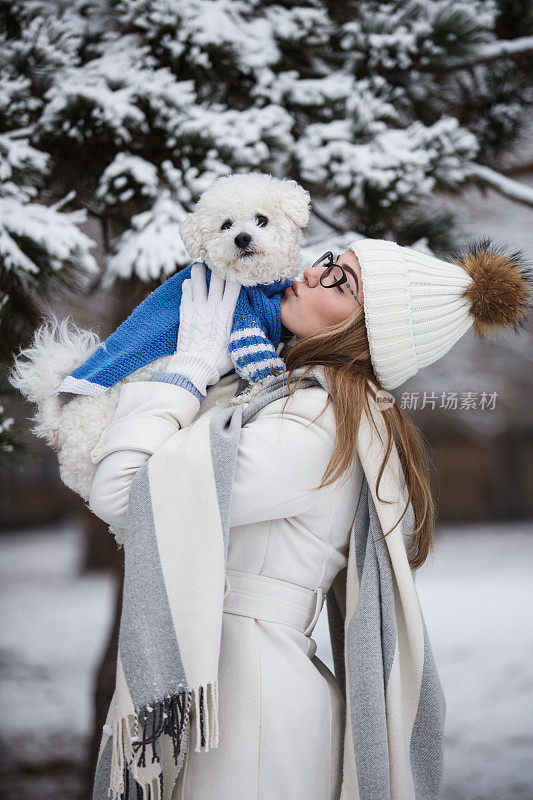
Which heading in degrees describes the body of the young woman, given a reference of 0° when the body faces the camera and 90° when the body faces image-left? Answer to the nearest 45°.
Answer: approximately 90°

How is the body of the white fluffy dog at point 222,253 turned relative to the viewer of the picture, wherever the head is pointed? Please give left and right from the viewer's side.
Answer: facing to the right of the viewer

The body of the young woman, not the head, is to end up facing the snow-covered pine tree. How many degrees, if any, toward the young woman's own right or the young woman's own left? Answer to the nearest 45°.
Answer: approximately 90° to the young woman's own right

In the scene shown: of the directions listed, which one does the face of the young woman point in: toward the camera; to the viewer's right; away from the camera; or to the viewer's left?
to the viewer's left

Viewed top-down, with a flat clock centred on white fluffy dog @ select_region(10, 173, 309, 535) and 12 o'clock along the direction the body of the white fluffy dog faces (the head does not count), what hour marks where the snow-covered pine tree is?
The snow-covered pine tree is roughly at 9 o'clock from the white fluffy dog.
